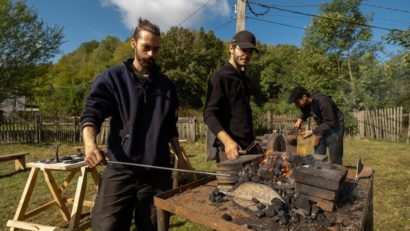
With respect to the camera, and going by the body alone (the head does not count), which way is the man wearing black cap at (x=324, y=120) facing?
to the viewer's left

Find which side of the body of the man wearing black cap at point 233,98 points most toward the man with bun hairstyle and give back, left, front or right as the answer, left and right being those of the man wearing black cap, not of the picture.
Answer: right

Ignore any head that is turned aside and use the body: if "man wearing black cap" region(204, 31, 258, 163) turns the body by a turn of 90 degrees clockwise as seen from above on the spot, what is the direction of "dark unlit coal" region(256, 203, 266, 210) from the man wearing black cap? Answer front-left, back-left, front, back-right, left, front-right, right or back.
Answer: front-left

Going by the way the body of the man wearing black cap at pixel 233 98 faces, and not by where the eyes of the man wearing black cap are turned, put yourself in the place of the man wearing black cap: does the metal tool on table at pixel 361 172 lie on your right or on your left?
on your left

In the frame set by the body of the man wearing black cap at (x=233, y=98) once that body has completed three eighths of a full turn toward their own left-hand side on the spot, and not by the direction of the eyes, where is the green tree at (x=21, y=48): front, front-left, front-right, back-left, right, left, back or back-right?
front-left

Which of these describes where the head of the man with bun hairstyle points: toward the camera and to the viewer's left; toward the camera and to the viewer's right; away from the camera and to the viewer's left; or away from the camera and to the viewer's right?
toward the camera and to the viewer's right

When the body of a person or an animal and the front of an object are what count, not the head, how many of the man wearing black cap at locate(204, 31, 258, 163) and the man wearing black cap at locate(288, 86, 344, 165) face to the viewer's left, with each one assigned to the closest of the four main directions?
1

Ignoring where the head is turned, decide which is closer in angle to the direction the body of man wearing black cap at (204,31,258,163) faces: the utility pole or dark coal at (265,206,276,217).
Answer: the dark coal

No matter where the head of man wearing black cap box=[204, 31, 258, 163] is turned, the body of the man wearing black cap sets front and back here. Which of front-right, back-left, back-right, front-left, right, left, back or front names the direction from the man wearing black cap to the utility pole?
back-left

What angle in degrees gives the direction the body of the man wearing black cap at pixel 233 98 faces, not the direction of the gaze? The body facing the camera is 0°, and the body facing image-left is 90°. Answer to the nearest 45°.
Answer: approximately 315°

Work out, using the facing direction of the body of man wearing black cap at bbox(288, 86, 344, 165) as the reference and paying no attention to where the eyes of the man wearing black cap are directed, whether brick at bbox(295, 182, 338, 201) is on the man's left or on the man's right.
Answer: on the man's left
